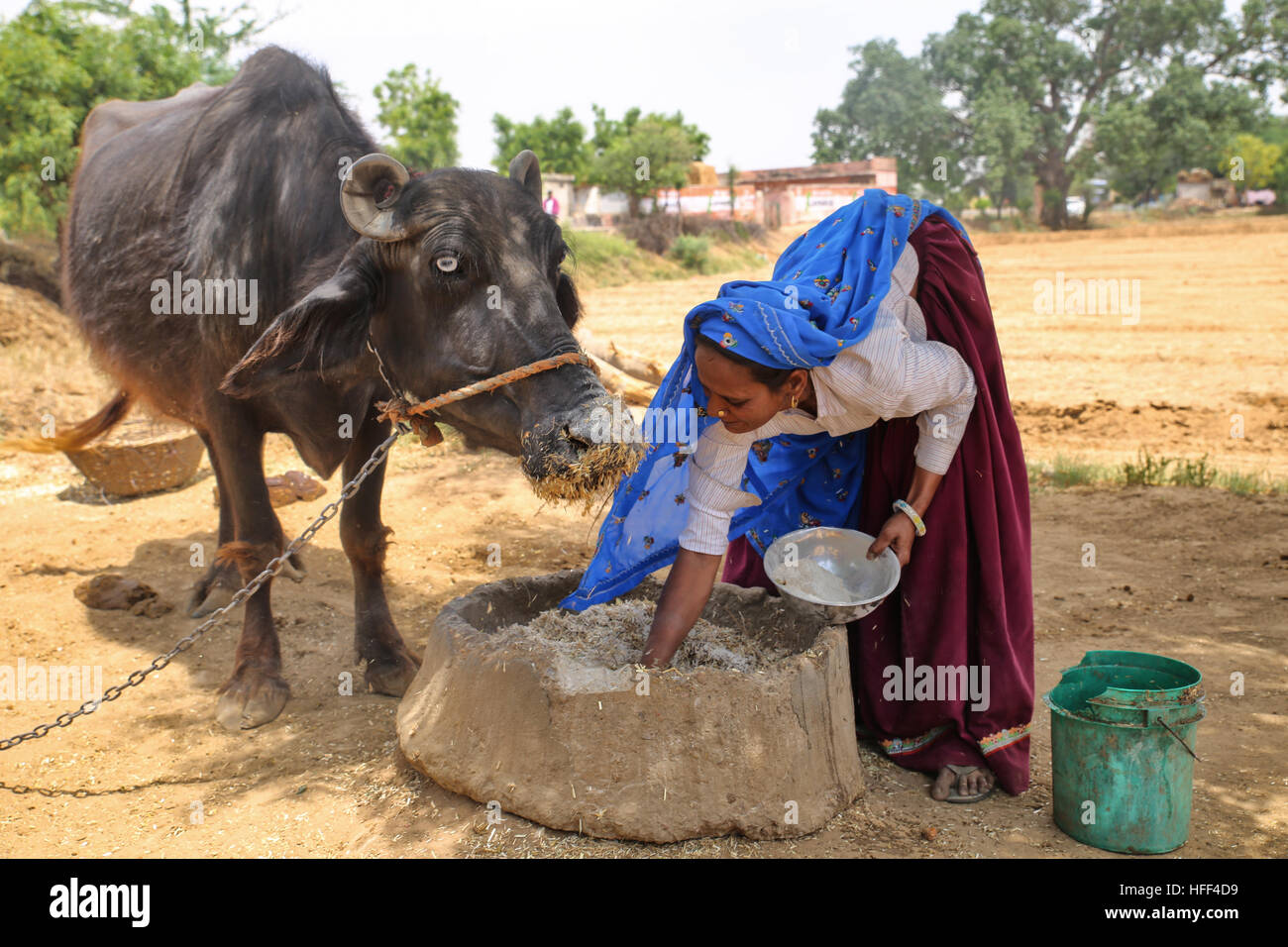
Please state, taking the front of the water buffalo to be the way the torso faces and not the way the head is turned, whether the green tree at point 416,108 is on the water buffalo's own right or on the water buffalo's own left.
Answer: on the water buffalo's own left

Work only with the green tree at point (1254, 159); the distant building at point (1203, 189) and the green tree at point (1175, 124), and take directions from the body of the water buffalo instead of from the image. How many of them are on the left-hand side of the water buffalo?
3

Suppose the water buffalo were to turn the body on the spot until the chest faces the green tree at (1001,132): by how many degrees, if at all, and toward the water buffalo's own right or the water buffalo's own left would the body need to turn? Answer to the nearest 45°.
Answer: approximately 90° to the water buffalo's own left

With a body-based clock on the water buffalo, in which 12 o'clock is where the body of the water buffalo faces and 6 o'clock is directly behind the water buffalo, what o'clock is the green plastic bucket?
The green plastic bucket is roughly at 12 o'clock from the water buffalo.

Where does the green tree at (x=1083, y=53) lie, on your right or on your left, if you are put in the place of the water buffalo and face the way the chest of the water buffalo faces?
on your left

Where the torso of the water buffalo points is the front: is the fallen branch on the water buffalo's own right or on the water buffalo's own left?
on the water buffalo's own left

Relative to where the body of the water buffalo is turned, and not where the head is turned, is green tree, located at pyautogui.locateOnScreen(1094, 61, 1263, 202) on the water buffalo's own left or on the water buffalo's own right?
on the water buffalo's own left

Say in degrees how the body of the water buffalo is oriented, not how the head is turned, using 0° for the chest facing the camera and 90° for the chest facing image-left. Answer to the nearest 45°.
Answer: approximately 315°

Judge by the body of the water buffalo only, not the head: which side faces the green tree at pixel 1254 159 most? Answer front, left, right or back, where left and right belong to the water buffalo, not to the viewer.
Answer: left

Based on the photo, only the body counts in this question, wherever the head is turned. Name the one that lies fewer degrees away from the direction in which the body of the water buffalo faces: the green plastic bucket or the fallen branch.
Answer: the green plastic bucket
